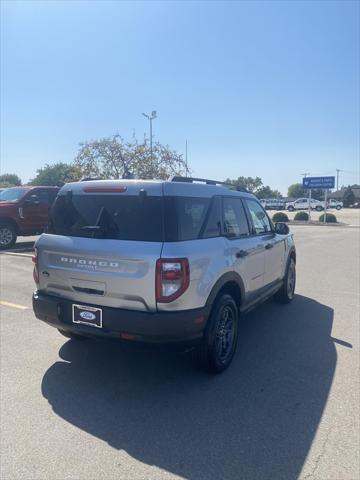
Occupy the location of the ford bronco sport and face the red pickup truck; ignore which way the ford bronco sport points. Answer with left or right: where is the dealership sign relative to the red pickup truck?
right

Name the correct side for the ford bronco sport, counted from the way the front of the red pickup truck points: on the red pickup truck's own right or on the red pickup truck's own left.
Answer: on the red pickup truck's own left

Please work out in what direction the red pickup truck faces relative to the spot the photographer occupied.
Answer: facing the viewer and to the left of the viewer

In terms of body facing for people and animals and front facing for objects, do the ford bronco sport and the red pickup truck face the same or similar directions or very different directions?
very different directions

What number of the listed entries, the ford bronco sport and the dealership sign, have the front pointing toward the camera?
1

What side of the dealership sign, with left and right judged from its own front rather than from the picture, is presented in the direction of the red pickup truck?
front

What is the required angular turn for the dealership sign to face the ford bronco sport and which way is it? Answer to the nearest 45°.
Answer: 0° — it already faces it

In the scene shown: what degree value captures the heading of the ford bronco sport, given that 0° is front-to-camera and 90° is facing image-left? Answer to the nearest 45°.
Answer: approximately 225°

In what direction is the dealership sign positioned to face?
toward the camera

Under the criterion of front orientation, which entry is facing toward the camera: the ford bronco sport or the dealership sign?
the dealership sign
